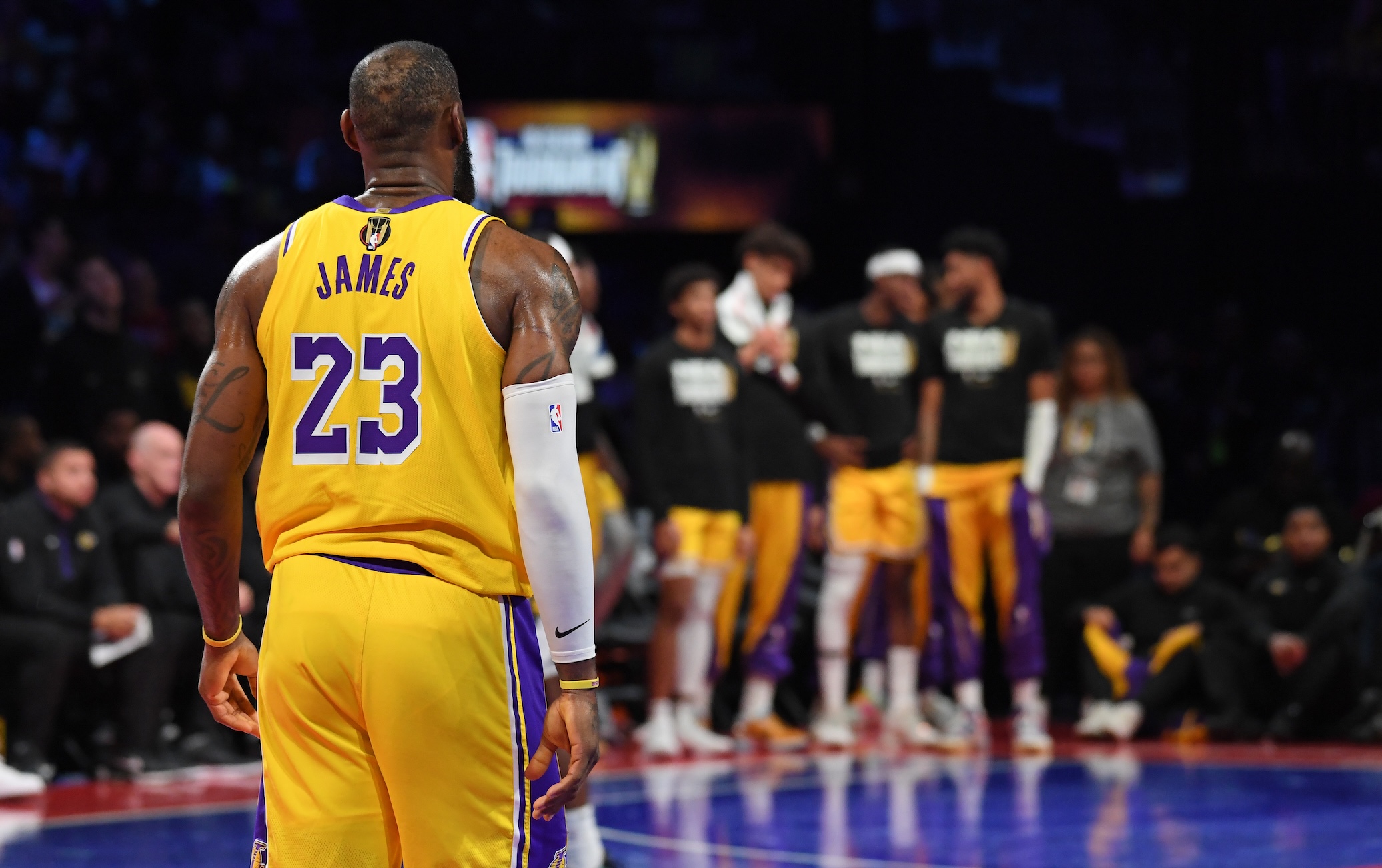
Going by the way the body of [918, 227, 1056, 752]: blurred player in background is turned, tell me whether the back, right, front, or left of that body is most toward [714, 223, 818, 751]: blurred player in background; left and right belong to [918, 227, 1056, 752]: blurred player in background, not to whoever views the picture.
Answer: right

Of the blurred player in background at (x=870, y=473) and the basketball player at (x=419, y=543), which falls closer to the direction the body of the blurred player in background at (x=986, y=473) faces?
the basketball player

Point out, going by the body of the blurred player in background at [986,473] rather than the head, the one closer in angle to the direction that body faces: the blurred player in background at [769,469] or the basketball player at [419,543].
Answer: the basketball player

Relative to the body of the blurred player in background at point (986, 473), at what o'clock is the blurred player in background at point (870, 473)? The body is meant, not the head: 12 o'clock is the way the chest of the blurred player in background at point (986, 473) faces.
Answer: the blurred player in background at point (870, 473) is roughly at 4 o'clock from the blurred player in background at point (986, 473).

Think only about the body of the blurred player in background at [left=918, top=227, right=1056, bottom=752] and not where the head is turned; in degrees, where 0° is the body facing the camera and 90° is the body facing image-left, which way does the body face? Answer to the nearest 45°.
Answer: approximately 0°

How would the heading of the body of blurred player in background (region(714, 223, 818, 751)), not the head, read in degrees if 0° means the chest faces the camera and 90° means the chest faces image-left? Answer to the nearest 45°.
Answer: approximately 315°

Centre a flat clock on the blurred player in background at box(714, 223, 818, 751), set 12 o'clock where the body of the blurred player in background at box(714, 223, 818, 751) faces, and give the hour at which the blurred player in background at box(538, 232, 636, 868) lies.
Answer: the blurred player in background at box(538, 232, 636, 868) is roughly at 2 o'clock from the blurred player in background at box(714, 223, 818, 751).

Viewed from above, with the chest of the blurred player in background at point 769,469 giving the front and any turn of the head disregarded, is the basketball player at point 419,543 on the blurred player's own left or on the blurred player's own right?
on the blurred player's own right
